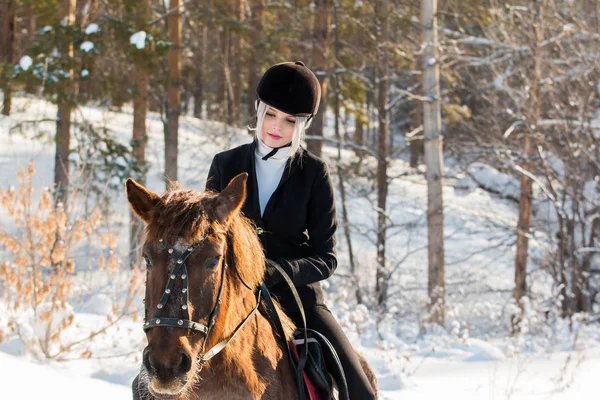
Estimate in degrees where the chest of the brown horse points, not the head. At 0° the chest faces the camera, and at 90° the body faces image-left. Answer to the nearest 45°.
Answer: approximately 45°

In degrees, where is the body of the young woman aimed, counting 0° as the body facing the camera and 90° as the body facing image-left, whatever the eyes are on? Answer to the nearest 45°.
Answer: approximately 45°
